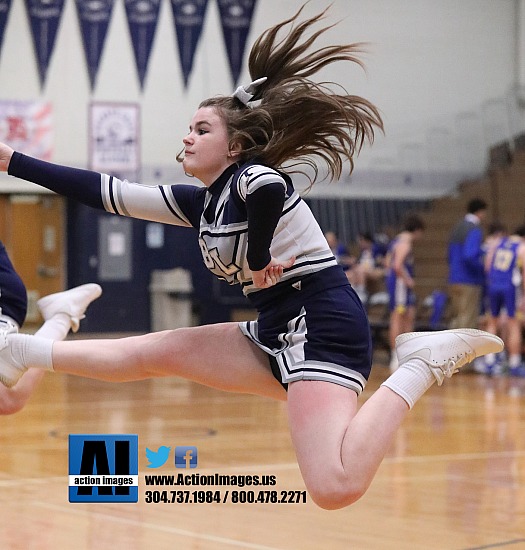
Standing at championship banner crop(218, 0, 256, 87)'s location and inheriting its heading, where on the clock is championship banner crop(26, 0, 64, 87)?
championship banner crop(26, 0, 64, 87) is roughly at 3 o'clock from championship banner crop(218, 0, 256, 87).

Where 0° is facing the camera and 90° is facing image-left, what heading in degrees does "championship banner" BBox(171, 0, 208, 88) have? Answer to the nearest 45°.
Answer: approximately 0°

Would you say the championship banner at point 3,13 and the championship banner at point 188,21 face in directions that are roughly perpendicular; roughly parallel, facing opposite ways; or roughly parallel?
roughly parallel

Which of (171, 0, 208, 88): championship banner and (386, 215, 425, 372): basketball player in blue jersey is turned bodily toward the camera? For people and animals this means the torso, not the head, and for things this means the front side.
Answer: the championship banner

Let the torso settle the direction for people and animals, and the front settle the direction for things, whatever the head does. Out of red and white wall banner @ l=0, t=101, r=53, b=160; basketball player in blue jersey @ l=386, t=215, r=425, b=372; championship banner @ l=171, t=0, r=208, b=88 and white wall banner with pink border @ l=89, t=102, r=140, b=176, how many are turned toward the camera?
3

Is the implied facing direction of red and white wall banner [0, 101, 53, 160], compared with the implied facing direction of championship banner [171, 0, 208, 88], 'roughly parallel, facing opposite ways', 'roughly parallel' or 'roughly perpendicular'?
roughly parallel

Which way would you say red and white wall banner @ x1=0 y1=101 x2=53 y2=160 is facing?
toward the camera

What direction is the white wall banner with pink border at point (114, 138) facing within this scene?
toward the camera

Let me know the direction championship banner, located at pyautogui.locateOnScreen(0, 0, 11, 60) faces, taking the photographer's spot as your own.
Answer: facing the viewer

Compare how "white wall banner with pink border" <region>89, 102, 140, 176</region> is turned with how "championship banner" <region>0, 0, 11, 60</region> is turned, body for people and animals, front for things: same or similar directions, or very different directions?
same or similar directions

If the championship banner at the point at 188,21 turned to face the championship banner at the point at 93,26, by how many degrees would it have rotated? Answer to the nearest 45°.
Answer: approximately 90° to its right

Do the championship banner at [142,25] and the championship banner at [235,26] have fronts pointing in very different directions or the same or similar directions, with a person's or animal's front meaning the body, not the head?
same or similar directions
